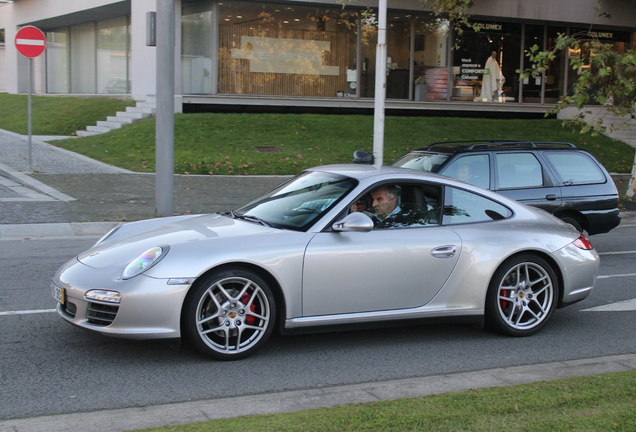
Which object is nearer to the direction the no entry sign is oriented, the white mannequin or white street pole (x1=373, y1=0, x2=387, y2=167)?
the white street pole

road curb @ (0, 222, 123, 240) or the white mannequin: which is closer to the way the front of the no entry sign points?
the road curb

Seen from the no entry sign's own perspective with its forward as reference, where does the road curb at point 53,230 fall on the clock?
The road curb is roughly at 12 o'clock from the no entry sign.

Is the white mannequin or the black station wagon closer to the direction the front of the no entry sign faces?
the black station wagon

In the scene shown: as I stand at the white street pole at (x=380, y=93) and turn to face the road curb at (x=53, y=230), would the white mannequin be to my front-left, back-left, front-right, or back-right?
back-right

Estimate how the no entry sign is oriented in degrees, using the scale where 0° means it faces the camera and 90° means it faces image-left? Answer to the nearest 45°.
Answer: approximately 0°

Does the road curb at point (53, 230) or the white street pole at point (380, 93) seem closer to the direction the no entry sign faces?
the road curb

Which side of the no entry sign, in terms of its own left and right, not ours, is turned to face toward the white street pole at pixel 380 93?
left

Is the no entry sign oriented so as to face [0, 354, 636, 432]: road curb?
yes
